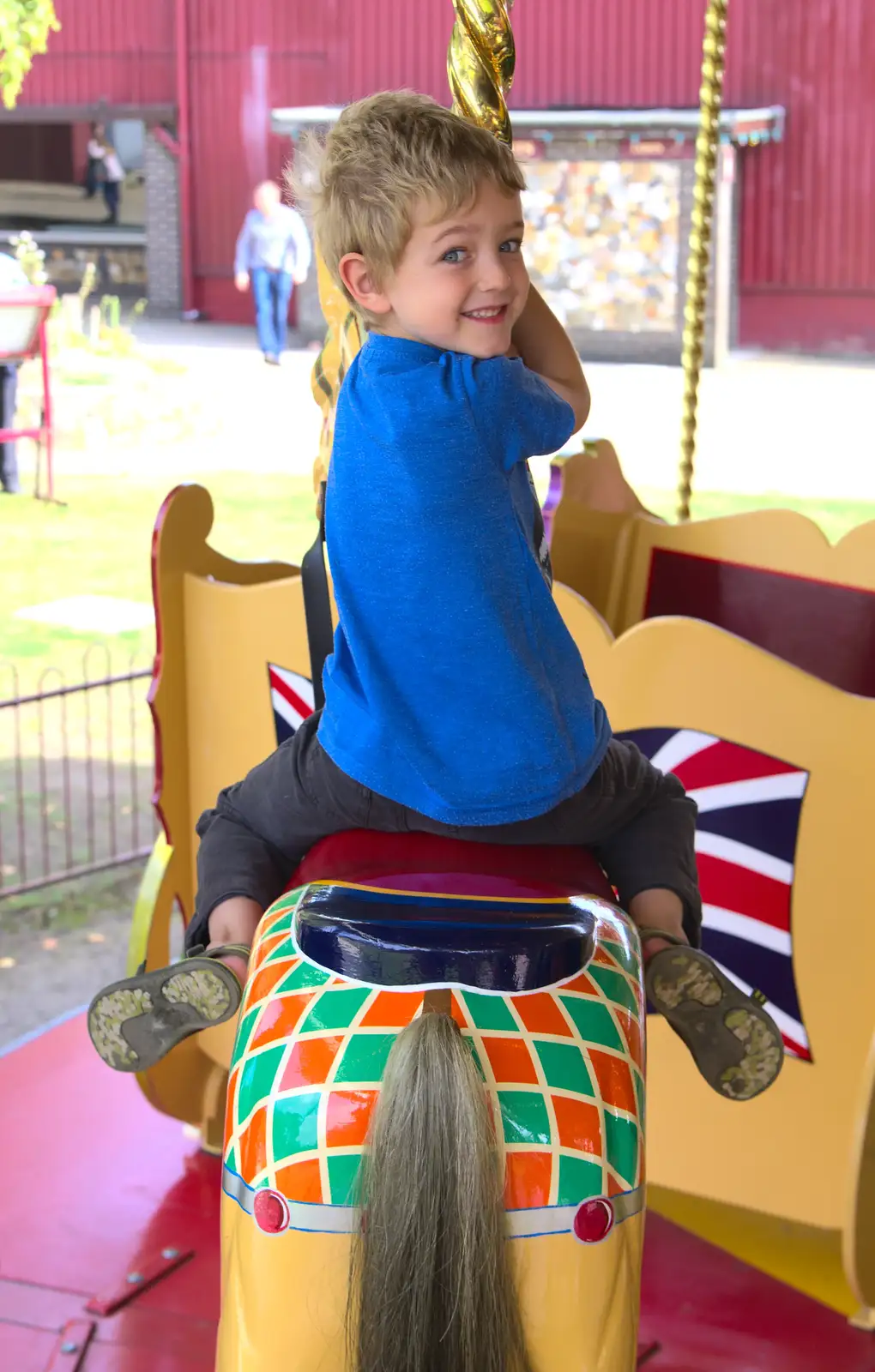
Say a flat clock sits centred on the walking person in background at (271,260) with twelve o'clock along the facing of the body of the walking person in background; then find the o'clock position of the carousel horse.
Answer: The carousel horse is roughly at 12 o'clock from the walking person in background.

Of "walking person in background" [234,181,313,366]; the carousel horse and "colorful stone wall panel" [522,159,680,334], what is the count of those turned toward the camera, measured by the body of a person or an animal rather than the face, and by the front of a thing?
2

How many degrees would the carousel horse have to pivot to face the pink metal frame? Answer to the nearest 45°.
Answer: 0° — it already faces it

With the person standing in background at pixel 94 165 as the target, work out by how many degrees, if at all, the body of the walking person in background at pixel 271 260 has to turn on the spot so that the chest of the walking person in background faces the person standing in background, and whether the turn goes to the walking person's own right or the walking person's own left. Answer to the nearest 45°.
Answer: approximately 180°

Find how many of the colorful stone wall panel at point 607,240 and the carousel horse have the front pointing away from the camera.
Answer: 1

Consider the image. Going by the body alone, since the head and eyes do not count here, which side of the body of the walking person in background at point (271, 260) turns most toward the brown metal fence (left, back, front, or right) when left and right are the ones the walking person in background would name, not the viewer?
front

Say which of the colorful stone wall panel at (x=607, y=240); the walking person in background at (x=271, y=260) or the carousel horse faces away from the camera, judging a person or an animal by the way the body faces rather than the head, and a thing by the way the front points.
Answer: the carousel horse

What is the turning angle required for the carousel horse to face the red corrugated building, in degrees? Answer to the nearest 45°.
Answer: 0° — it already faces it

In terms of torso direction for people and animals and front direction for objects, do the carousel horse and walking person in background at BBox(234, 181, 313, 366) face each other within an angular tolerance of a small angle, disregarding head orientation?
yes

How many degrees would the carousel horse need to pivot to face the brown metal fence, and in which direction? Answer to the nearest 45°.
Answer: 0° — it already faces it

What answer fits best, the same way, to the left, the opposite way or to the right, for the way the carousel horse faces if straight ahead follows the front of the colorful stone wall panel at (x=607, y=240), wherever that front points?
the opposite way

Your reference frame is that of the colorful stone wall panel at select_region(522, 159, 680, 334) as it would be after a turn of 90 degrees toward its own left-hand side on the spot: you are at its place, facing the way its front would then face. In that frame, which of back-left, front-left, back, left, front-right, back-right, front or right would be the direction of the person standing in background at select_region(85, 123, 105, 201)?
back-left

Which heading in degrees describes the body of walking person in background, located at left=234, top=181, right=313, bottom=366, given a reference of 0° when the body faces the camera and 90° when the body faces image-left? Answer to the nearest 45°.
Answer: approximately 0°

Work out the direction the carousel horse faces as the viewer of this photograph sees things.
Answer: facing away from the viewer
